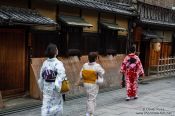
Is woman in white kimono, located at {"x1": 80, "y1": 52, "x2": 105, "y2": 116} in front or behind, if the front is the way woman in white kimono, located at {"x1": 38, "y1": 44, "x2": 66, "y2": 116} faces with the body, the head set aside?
in front

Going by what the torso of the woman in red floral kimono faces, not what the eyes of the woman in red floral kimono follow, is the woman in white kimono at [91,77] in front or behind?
behind

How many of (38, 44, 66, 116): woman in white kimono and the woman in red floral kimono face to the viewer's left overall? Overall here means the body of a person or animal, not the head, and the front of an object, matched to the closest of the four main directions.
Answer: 0

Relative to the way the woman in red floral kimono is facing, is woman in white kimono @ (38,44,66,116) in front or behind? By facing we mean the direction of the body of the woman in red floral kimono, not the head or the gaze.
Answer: behind

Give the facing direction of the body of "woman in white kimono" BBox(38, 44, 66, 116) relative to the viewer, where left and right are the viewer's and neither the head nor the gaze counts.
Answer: facing away from the viewer and to the right of the viewer

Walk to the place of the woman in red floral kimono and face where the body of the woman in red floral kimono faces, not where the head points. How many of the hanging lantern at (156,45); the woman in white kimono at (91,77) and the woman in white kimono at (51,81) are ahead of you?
1

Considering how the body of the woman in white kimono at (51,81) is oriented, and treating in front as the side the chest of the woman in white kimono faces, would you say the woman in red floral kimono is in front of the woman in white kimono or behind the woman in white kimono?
in front

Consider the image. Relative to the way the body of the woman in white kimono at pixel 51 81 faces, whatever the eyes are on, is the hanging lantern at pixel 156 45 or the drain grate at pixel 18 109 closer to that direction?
the hanging lantern

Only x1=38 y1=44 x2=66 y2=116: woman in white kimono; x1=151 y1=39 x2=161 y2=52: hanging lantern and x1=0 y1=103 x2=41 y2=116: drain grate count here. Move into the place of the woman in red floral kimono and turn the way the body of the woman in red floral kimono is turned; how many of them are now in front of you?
1

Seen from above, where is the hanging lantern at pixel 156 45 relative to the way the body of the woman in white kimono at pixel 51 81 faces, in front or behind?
in front
